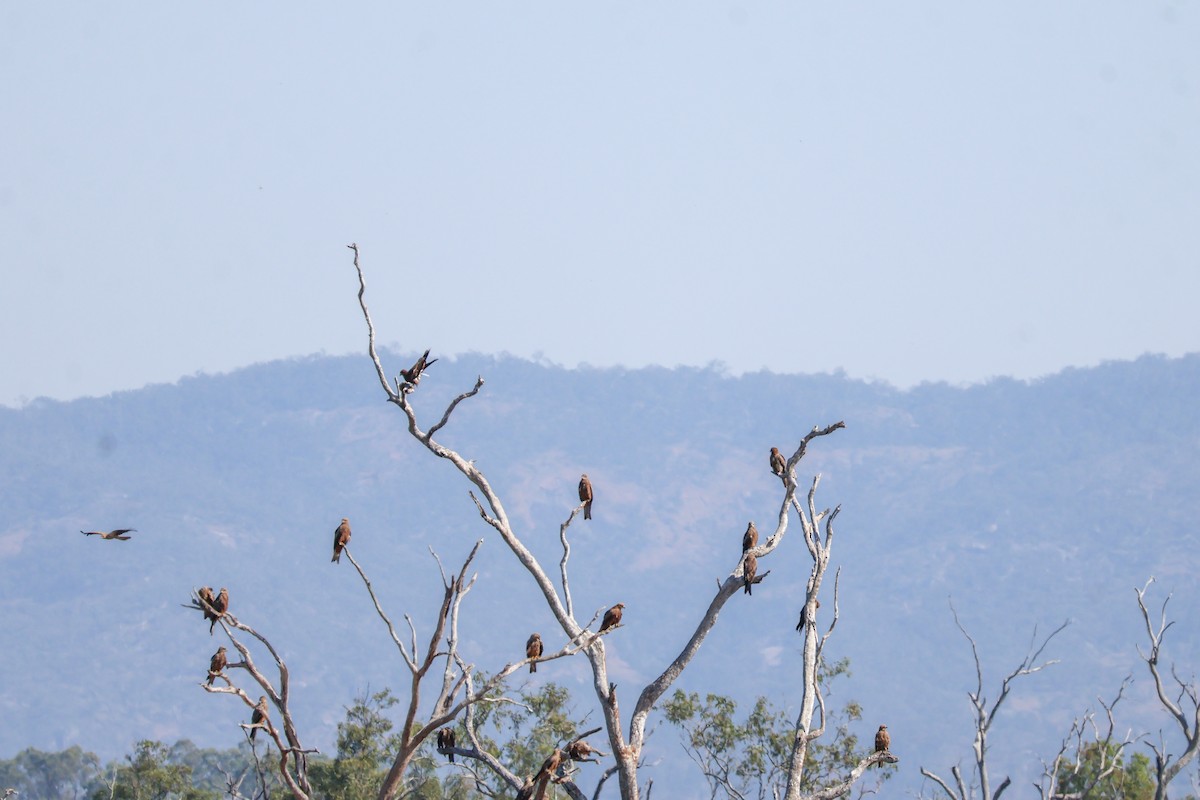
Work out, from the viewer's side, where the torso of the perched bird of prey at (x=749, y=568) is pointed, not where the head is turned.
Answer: away from the camera

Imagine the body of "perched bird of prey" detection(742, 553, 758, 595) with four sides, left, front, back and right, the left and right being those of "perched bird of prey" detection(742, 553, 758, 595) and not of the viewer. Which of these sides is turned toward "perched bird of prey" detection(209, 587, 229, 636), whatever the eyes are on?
left

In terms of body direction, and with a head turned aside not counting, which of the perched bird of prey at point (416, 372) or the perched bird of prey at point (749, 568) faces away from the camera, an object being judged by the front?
the perched bird of prey at point (749, 568)

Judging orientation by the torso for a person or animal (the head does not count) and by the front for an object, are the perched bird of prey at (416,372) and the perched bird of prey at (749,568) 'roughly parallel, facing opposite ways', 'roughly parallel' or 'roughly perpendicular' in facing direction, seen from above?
roughly perpendicular

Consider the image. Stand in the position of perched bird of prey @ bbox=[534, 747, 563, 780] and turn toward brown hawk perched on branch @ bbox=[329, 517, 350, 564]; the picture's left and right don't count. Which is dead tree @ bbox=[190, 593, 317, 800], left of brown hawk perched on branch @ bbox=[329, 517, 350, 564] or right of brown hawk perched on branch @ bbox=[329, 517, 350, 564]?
left

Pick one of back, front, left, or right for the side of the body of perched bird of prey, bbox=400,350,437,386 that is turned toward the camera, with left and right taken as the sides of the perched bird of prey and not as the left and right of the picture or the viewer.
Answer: left
